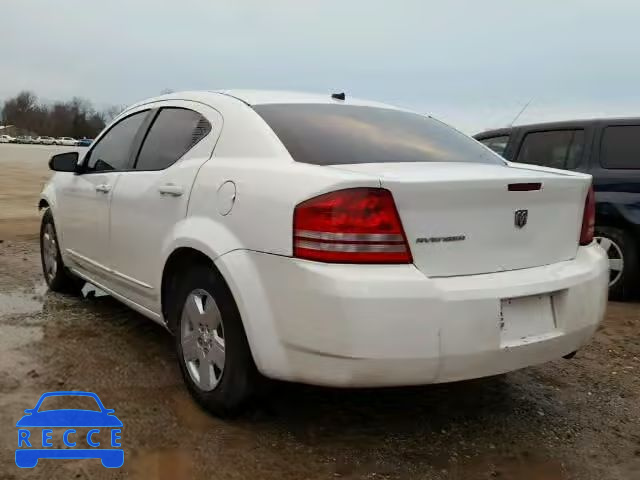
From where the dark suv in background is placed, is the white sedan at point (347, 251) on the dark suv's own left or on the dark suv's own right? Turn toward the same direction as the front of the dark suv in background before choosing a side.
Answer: on the dark suv's own left

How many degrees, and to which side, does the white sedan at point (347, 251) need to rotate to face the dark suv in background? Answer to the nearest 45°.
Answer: approximately 90° to its right

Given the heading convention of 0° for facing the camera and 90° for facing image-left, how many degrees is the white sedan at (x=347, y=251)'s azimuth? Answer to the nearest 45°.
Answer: approximately 135°

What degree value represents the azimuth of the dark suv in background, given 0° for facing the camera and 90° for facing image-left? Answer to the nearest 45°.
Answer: approximately 135°
